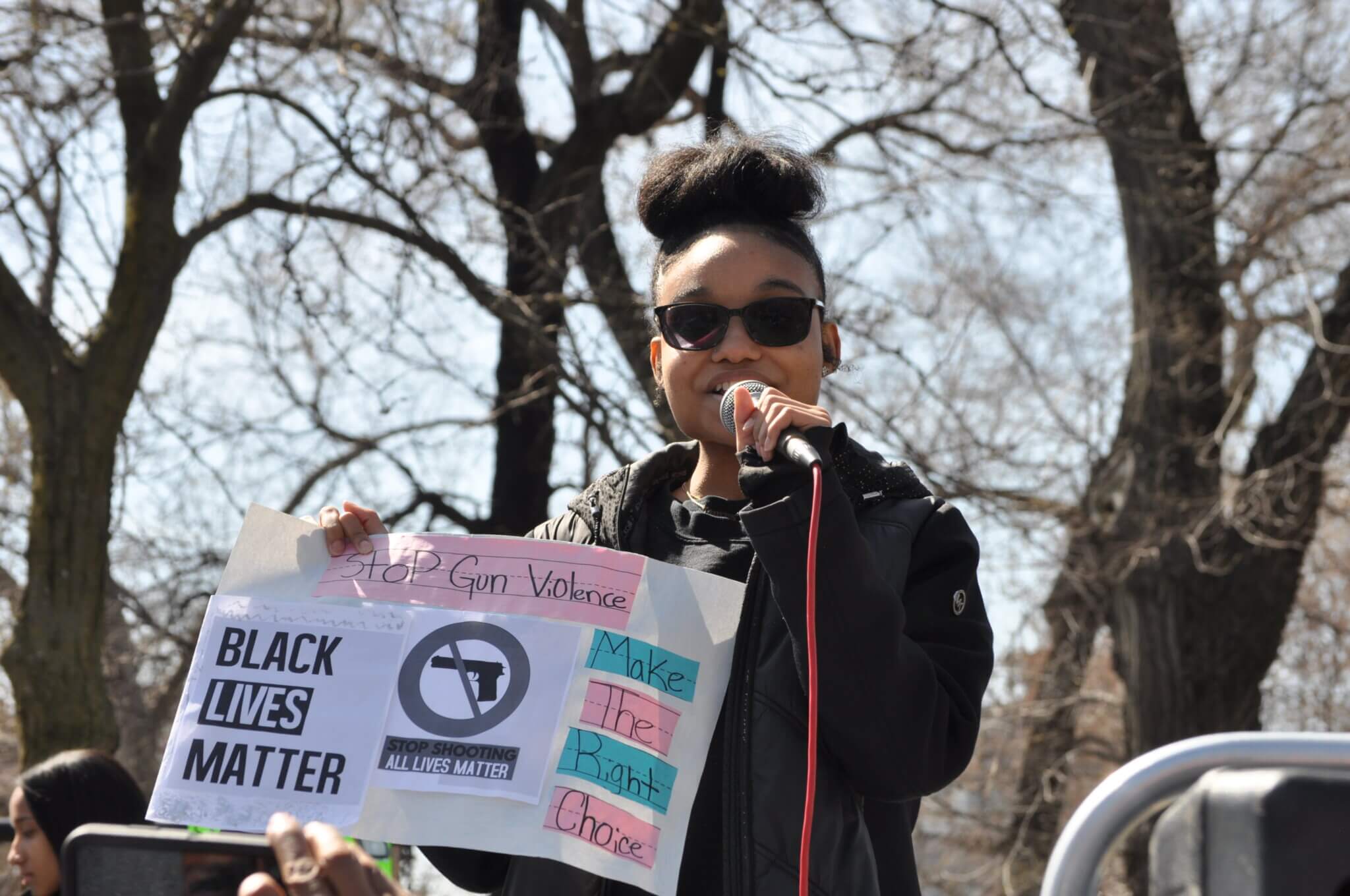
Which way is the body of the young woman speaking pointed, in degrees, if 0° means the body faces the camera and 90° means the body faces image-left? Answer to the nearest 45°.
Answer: approximately 0°
